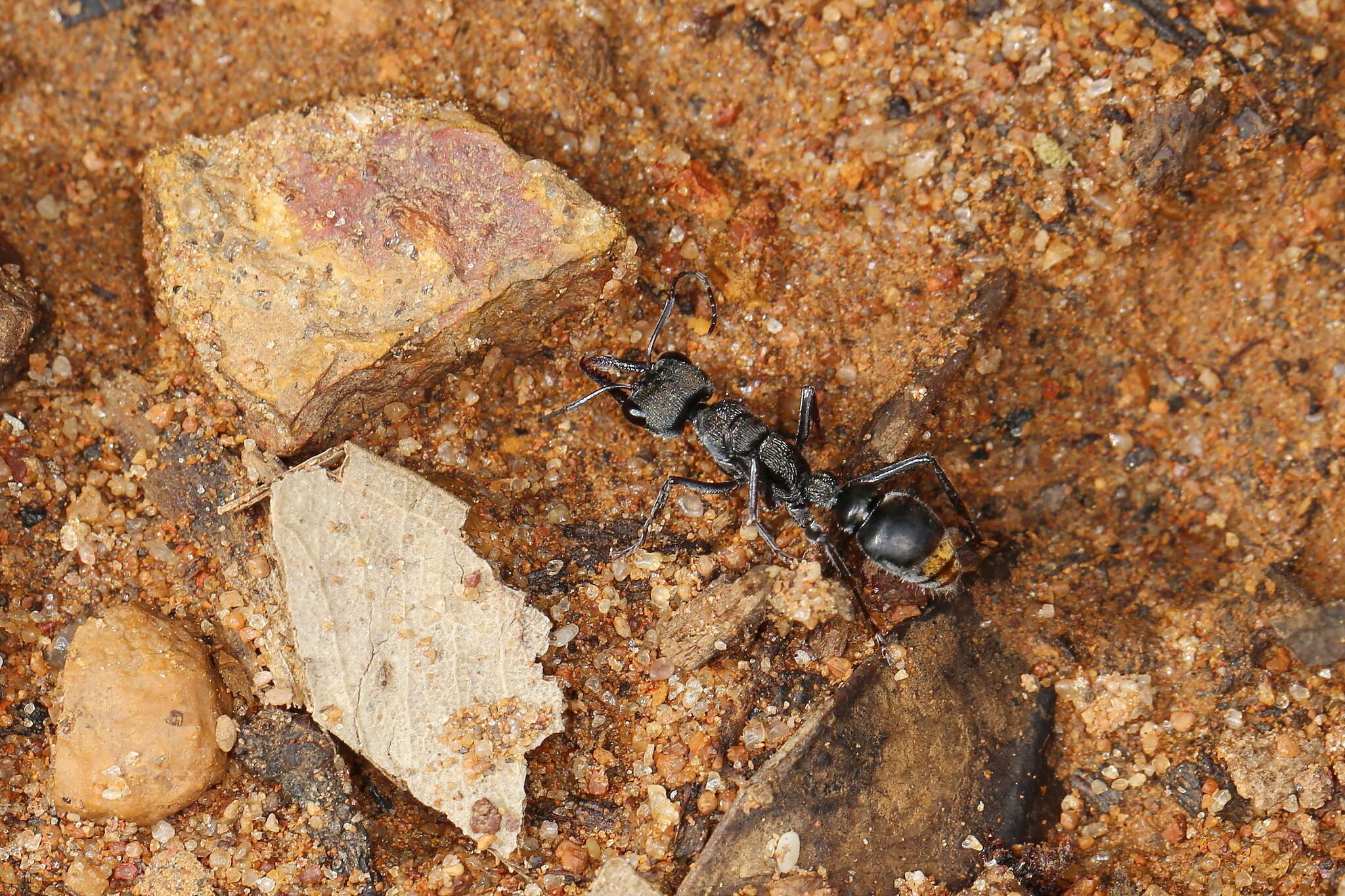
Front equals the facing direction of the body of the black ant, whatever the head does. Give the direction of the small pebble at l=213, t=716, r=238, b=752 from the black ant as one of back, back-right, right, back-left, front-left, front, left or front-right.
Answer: left

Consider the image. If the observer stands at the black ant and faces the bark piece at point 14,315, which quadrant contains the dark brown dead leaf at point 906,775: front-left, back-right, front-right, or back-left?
back-left

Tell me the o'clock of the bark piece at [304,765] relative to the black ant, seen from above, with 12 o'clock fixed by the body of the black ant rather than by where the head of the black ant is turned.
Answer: The bark piece is roughly at 9 o'clock from the black ant.

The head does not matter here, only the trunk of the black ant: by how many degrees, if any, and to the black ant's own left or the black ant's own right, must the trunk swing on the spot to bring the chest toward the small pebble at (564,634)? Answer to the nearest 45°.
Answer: approximately 90° to the black ant's own left

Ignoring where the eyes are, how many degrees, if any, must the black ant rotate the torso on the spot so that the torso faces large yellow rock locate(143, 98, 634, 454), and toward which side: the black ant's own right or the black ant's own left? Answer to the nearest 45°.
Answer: approximately 45° to the black ant's own left

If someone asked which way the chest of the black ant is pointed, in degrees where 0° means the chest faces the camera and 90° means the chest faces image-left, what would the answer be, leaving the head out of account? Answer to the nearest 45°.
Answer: approximately 135°

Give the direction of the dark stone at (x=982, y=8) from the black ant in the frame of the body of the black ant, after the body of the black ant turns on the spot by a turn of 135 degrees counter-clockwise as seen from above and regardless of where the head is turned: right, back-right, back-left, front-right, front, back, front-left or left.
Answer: back-left

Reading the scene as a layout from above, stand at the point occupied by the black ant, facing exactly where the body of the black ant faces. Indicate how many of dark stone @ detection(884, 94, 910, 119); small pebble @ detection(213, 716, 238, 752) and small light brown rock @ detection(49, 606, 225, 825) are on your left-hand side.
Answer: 2

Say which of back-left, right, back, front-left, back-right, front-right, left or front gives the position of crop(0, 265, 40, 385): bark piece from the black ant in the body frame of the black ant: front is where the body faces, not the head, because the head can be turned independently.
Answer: front-left

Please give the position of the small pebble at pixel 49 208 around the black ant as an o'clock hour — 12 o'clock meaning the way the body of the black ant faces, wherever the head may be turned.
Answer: The small pebble is roughly at 11 o'clock from the black ant.

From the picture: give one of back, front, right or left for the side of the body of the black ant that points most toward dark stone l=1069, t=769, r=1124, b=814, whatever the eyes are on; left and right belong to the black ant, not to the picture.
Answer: back

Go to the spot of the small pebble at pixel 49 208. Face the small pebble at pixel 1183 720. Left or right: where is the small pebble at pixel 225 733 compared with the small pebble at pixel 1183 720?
right

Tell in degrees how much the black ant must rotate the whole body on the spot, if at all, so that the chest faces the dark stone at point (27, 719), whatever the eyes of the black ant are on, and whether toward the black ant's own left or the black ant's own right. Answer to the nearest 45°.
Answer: approximately 90° to the black ant's own left

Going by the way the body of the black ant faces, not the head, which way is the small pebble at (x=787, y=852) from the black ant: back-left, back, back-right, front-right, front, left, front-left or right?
back-left
